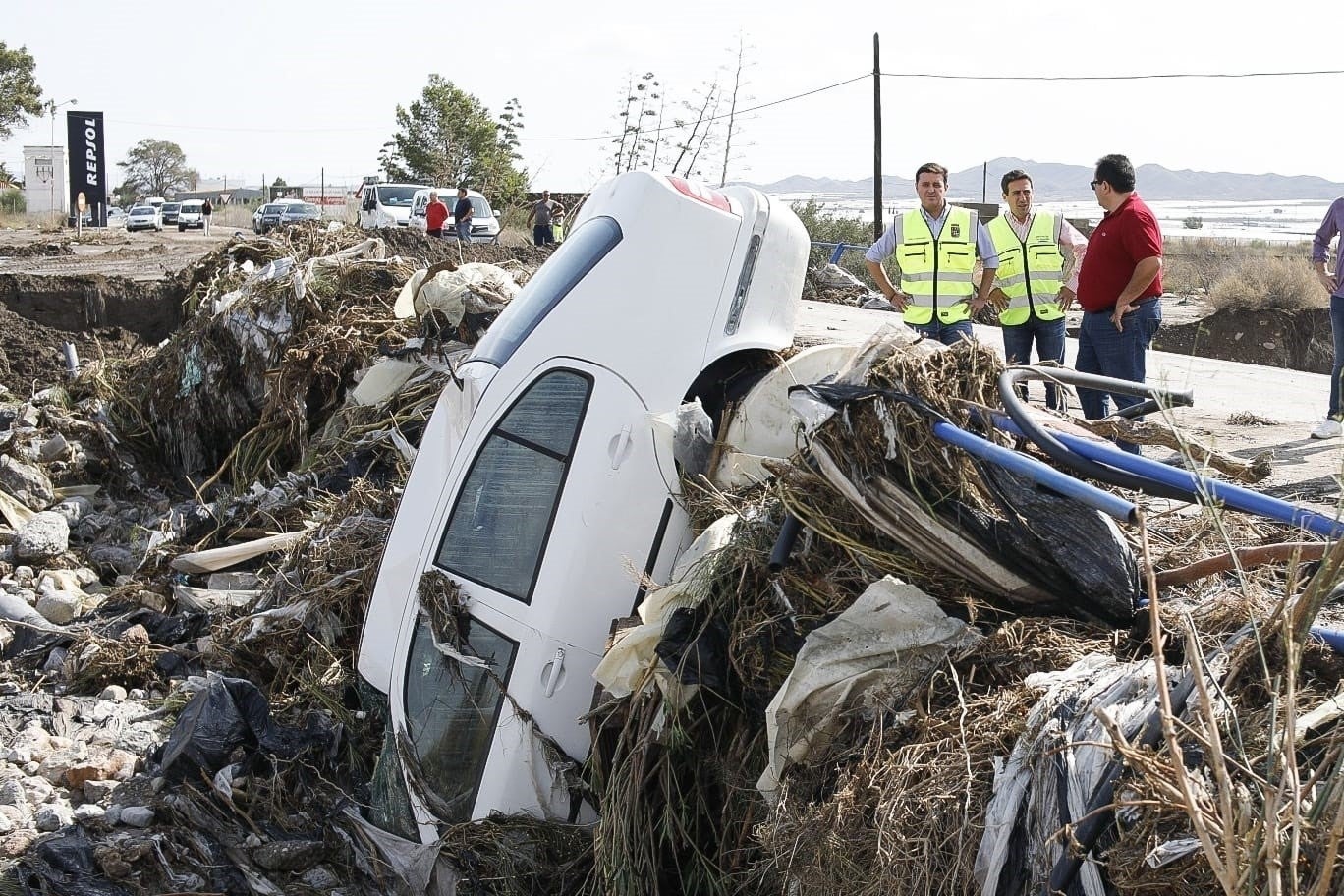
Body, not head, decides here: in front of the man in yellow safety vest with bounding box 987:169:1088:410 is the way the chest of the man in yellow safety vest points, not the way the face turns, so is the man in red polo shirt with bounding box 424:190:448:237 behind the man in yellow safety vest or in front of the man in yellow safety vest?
behind

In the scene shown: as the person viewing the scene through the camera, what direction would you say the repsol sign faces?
facing the viewer

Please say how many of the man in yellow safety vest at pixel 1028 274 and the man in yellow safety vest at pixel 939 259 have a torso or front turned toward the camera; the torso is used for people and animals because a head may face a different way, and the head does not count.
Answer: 2

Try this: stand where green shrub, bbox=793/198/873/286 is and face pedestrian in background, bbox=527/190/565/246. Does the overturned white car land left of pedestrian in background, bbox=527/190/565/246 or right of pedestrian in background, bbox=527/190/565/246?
left

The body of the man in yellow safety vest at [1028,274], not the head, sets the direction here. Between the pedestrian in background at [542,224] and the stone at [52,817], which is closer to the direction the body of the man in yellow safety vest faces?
the stone

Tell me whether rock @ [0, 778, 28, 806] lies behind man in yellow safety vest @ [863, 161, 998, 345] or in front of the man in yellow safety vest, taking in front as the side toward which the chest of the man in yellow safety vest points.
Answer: in front

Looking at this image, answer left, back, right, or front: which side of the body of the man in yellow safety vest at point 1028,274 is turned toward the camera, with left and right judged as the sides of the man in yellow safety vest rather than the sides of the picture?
front

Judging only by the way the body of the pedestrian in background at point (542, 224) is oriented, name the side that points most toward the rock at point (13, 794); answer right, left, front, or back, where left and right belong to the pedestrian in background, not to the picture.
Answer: front

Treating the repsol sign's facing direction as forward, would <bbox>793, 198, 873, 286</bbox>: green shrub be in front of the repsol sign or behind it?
in front

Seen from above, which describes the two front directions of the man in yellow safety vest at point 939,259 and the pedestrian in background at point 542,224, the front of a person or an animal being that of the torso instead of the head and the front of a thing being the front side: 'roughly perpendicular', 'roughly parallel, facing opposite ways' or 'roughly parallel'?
roughly parallel
